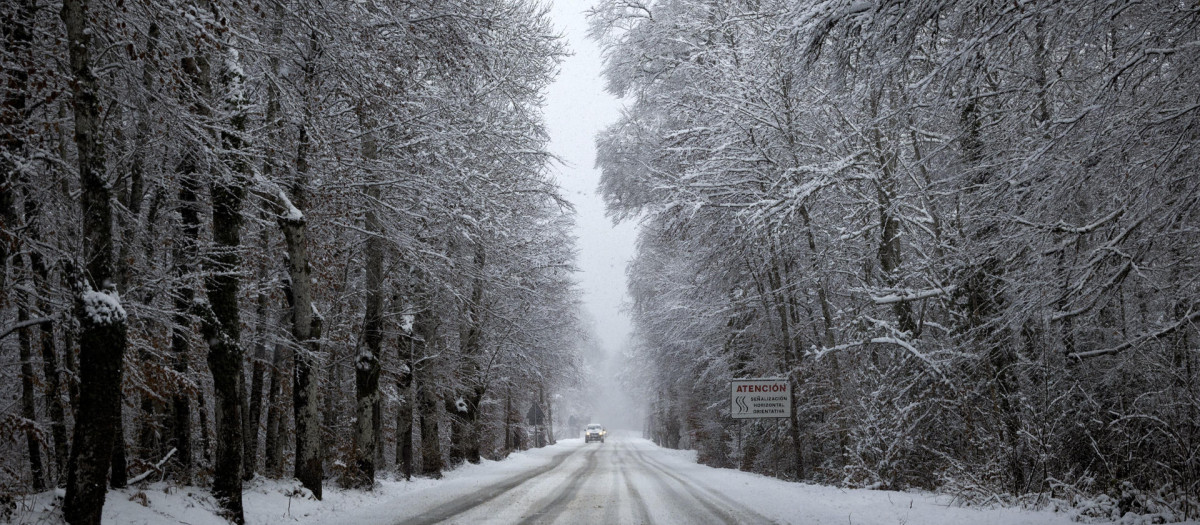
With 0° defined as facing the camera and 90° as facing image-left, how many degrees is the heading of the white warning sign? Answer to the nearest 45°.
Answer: approximately 0°
